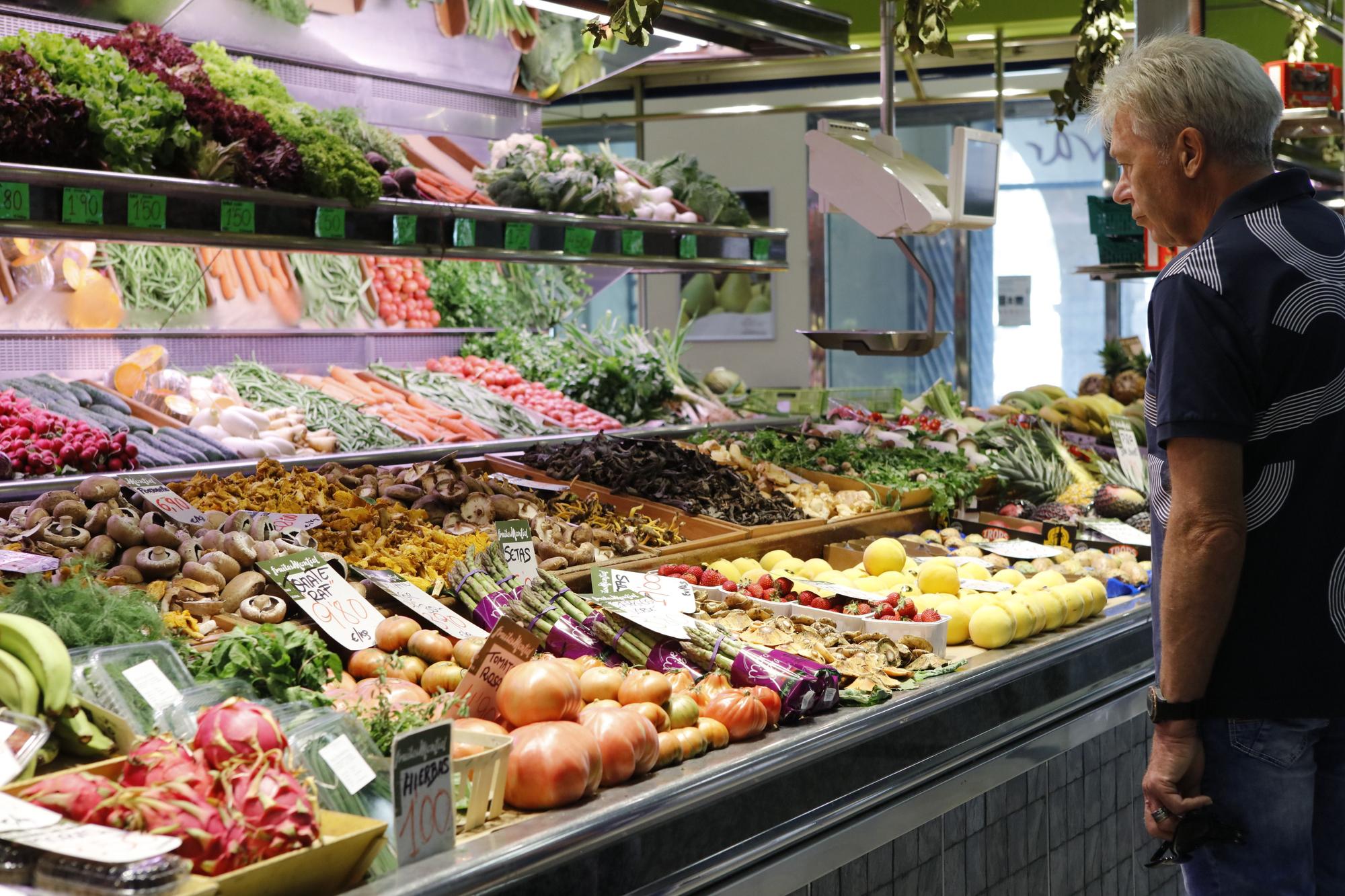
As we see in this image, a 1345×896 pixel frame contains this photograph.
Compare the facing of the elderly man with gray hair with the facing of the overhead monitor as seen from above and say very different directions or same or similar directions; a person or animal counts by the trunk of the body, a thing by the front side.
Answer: very different directions

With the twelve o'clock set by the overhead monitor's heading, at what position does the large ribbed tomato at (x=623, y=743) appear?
The large ribbed tomato is roughly at 2 o'clock from the overhead monitor.

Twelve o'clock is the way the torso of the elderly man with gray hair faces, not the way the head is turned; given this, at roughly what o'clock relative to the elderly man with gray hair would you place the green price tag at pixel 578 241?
The green price tag is roughly at 12 o'clock from the elderly man with gray hair.

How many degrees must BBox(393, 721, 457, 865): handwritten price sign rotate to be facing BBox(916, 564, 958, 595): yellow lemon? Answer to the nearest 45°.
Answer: approximately 90° to its left

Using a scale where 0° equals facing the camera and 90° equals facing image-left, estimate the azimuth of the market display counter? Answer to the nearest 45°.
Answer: approximately 315°

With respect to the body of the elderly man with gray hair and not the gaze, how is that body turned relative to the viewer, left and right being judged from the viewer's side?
facing away from the viewer and to the left of the viewer

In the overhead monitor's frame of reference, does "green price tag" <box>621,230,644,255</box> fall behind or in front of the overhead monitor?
behind

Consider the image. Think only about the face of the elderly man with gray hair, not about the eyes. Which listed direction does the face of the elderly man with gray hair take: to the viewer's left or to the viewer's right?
to the viewer's left

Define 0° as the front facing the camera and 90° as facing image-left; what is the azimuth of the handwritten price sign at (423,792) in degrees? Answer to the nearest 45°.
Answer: approximately 315°

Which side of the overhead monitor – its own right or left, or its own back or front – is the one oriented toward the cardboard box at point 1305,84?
left

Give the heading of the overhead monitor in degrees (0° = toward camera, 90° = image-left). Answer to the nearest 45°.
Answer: approximately 315°

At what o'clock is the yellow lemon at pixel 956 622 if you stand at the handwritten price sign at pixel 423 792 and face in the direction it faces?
The yellow lemon is roughly at 9 o'clock from the handwritten price sign.
